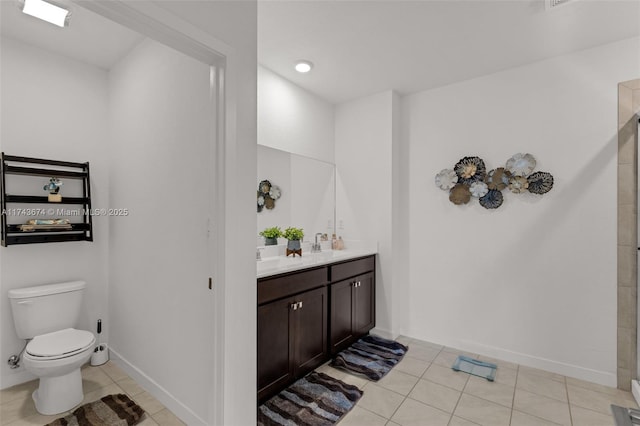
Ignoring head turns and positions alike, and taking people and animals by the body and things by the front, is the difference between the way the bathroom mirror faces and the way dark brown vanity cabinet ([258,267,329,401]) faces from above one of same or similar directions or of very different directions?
same or similar directions

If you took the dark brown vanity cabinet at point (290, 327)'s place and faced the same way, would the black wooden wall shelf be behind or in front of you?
behind

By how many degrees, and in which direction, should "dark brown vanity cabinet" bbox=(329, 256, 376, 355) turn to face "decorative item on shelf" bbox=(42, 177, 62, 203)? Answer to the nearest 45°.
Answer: approximately 135° to its right

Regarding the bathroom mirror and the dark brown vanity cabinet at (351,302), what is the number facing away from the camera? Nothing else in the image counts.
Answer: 0

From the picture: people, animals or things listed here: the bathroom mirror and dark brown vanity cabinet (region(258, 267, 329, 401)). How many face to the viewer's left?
0

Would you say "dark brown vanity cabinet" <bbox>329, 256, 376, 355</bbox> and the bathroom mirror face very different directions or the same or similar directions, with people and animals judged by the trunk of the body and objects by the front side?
same or similar directions

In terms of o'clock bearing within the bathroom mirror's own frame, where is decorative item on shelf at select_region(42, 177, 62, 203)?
The decorative item on shelf is roughly at 4 o'clock from the bathroom mirror.

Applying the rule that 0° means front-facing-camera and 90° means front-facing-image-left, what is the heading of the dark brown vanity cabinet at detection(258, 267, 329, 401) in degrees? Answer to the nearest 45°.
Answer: approximately 315°

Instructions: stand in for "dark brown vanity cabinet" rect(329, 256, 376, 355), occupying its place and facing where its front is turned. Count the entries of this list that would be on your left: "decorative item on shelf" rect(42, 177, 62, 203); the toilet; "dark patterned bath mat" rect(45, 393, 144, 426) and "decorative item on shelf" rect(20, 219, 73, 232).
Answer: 0

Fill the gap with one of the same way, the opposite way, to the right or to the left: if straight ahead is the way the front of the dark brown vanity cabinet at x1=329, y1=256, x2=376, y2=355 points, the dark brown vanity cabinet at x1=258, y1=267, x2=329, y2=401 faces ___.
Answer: the same way

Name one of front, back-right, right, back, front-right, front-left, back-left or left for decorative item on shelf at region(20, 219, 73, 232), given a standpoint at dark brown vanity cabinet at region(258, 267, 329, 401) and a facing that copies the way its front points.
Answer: back-right

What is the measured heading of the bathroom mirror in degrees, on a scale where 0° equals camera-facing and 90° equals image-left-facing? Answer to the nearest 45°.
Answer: approximately 315°

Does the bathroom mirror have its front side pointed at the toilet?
no
